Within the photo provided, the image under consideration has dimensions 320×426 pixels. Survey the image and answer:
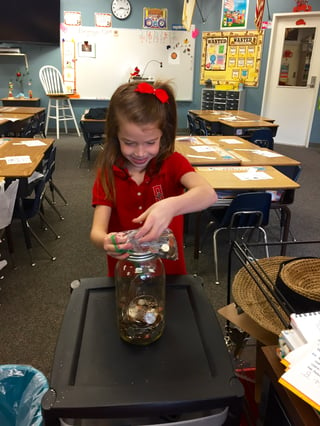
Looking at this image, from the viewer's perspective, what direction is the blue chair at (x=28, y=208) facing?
to the viewer's left

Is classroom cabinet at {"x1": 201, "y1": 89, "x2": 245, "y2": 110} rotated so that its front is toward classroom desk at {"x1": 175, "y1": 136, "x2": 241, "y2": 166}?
yes

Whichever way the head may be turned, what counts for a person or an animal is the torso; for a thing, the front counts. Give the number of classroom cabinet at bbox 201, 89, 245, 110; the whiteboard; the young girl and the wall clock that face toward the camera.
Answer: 4

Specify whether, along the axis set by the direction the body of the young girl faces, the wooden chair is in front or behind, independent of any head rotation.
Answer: behind

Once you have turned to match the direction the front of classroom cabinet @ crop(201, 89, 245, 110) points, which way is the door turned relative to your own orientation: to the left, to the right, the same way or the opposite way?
the same way

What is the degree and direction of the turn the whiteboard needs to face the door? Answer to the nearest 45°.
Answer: approximately 90° to its left

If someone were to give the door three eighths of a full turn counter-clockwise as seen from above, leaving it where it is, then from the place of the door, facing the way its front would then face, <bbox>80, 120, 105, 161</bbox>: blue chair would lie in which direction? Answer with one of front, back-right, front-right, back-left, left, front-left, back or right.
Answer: back

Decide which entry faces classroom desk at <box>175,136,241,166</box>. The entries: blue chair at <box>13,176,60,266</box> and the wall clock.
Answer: the wall clock

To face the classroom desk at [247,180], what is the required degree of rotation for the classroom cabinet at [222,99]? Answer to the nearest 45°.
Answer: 0° — it already faces it

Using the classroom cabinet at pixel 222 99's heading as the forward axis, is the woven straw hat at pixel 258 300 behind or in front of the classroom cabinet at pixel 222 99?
in front

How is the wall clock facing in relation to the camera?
toward the camera

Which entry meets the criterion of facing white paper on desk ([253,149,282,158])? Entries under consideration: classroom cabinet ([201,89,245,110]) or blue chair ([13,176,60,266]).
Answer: the classroom cabinet

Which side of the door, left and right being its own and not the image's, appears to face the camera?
front

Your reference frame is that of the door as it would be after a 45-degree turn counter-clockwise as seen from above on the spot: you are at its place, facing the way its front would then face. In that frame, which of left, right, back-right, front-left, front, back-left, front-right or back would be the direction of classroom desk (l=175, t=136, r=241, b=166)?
front-right

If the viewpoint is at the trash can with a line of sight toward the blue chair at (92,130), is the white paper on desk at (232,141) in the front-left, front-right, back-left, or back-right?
front-right

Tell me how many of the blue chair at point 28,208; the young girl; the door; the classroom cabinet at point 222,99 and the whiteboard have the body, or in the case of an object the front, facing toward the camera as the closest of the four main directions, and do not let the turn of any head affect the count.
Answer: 4

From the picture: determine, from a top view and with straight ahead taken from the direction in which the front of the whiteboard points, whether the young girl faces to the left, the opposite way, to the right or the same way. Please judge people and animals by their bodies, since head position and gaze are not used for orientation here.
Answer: the same way

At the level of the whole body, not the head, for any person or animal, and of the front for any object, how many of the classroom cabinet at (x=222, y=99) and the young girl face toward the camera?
2

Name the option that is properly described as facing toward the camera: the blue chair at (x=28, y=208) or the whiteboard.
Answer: the whiteboard

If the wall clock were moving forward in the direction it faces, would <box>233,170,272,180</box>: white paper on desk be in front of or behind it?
in front

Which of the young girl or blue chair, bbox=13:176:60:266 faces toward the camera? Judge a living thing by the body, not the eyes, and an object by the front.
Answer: the young girl

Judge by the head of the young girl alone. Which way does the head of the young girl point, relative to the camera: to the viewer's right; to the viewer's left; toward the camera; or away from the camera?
toward the camera
